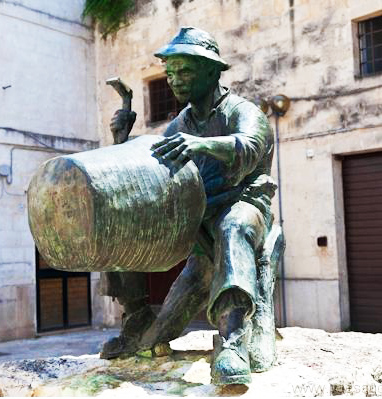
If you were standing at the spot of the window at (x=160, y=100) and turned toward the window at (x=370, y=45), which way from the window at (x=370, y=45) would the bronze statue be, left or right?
right

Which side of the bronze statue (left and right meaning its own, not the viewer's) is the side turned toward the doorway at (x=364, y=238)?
back

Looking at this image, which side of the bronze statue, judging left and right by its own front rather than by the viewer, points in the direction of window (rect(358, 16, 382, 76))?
back

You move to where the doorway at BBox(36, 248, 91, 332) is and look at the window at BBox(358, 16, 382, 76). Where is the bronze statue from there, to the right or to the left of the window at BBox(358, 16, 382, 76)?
right

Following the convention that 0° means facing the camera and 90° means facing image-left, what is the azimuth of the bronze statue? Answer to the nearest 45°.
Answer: approximately 45°

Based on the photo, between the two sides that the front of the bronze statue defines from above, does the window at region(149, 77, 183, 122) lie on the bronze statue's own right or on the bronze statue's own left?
on the bronze statue's own right

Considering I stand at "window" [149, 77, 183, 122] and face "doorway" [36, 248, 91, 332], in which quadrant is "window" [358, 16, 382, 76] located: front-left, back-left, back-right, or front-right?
back-left

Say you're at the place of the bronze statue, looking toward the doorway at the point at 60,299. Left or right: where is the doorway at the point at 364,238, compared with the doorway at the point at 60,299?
right

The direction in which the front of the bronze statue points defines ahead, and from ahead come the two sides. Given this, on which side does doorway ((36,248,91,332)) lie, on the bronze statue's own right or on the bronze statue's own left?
on the bronze statue's own right
